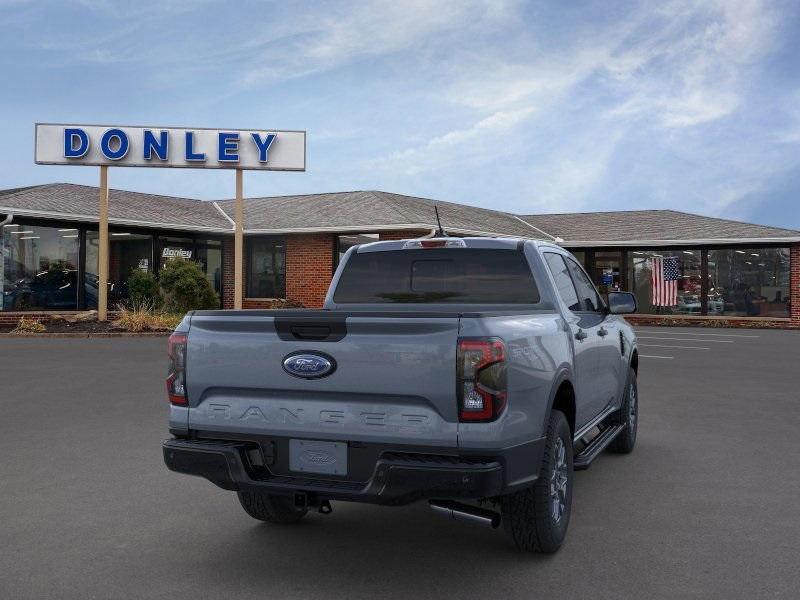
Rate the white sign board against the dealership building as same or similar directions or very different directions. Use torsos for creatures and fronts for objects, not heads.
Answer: same or similar directions

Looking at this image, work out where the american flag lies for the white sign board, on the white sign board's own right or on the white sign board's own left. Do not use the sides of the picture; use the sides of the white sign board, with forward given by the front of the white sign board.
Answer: on the white sign board's own left

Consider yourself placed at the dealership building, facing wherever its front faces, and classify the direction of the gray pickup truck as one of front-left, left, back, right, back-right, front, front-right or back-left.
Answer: front

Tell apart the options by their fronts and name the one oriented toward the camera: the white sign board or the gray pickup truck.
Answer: the white sign board

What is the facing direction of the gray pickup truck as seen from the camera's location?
facing away from the viewer and to the right of the viewer

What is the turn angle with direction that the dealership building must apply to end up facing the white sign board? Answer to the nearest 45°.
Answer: approximately 45° to its right

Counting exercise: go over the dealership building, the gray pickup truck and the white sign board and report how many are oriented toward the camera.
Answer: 2

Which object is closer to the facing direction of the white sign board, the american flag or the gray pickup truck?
the gray pickup truck

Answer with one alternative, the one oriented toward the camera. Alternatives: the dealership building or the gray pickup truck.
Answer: the dealership building

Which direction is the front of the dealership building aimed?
toward the camera

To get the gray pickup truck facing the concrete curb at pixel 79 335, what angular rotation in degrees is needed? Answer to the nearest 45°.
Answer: approximately 90° to its left

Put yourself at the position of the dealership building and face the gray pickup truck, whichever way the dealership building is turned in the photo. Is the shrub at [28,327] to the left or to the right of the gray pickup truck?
right

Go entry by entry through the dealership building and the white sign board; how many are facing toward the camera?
2

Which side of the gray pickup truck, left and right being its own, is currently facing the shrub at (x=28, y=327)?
left

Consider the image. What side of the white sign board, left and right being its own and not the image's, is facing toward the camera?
front

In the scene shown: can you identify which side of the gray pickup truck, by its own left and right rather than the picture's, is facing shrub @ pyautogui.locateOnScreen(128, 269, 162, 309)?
left

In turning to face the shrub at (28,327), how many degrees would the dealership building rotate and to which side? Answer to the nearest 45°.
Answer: approximately 45° to its right
